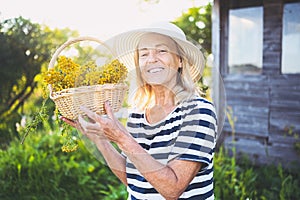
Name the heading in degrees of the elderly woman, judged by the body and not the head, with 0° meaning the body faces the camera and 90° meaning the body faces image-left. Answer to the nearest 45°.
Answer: approximately 45°

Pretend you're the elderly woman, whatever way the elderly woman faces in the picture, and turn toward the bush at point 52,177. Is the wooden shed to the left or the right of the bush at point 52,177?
right

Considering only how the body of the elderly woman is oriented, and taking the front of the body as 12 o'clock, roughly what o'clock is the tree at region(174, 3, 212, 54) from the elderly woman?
The tree is roughly at 5 o'clock from the elderly woman.

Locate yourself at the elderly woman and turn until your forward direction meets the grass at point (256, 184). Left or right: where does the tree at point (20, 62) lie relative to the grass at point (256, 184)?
left

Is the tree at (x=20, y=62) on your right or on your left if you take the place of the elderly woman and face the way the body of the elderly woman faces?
on your right
